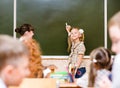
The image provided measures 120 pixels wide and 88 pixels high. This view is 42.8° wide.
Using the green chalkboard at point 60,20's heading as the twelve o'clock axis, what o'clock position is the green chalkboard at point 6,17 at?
the green chalkboard at point 6,17 is roughly at 3 o'clock from the green chalkboard at point 60,20.

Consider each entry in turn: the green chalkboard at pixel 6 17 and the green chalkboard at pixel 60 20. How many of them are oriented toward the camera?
2

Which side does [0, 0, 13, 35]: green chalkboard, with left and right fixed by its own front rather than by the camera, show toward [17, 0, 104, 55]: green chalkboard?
left

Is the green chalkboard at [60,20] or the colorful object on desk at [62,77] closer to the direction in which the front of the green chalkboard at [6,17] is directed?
the colorful object on desk

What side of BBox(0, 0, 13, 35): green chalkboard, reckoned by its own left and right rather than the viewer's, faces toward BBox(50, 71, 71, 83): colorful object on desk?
front

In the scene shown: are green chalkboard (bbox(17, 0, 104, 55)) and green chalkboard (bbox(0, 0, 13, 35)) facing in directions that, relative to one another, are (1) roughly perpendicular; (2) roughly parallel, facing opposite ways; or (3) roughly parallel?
roughly parallel

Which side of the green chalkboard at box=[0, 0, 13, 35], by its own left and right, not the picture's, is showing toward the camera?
front

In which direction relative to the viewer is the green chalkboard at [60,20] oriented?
toward the camera

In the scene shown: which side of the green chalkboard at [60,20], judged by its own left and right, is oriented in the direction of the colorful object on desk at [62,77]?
front
